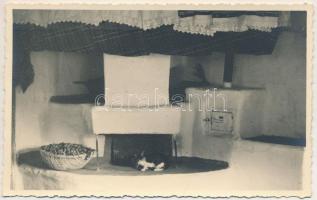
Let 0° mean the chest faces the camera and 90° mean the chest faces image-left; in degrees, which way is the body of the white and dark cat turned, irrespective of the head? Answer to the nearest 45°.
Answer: approximately 90°
